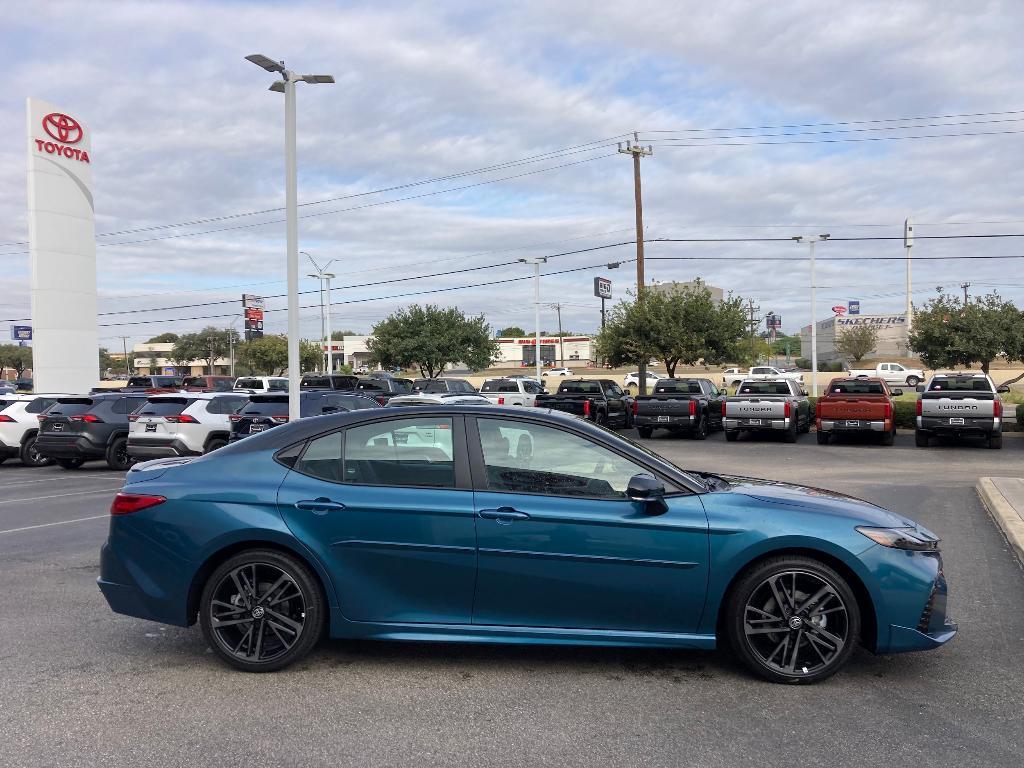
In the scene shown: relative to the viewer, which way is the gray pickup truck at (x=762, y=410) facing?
away from the camera

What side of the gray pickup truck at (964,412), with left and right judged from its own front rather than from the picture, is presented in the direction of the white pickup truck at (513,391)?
left

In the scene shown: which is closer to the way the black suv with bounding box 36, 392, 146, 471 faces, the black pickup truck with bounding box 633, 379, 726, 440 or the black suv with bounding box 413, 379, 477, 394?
the black suv

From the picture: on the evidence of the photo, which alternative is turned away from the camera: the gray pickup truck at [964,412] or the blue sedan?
the gray pickup truck

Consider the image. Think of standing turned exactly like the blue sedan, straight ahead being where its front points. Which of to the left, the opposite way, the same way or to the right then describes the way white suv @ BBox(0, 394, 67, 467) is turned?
to the left

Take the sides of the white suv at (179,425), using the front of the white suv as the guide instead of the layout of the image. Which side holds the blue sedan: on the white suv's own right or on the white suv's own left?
on the white suv's own right

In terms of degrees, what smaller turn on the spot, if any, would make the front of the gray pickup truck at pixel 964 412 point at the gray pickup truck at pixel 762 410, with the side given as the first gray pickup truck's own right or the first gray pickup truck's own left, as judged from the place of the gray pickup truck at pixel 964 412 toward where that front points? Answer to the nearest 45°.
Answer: approximately 90° to the first gray pickup truck's own left

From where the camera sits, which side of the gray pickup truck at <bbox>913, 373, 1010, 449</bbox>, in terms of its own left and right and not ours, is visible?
back

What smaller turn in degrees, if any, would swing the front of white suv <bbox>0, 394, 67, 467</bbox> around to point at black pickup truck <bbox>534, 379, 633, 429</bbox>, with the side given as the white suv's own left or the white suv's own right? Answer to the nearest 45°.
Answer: approximately 45° to the white suv's own right

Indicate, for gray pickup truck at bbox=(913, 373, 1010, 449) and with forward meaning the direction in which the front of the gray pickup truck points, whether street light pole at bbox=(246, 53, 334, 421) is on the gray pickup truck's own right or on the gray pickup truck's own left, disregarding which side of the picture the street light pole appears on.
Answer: on the gray pickup truck's own left

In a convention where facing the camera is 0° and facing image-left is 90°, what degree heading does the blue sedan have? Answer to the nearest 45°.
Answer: approximately 270°

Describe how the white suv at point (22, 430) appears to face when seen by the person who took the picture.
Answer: facing away from the viewer and to the right of the viewer

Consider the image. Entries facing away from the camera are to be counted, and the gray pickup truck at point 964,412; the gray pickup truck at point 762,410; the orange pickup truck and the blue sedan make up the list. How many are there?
3

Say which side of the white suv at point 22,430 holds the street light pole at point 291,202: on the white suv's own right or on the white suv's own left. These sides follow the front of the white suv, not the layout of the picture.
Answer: on the white suv's own right

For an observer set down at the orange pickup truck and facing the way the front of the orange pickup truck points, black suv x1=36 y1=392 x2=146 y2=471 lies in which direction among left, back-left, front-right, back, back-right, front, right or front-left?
back-left

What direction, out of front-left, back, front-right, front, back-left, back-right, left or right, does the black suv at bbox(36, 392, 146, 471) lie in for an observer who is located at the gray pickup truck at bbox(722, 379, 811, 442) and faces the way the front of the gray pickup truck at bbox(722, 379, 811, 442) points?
back-left

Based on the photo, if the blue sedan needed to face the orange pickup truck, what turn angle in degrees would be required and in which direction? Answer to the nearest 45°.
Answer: approximately 45° to its left

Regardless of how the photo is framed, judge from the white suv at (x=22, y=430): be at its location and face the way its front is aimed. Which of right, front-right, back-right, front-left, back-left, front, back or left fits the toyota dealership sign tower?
front-left

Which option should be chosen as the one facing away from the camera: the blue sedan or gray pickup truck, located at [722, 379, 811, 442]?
the gray pickup truck

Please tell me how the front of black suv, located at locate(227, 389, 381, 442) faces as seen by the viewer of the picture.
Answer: facing away from the viewer and to the right of the viewer
